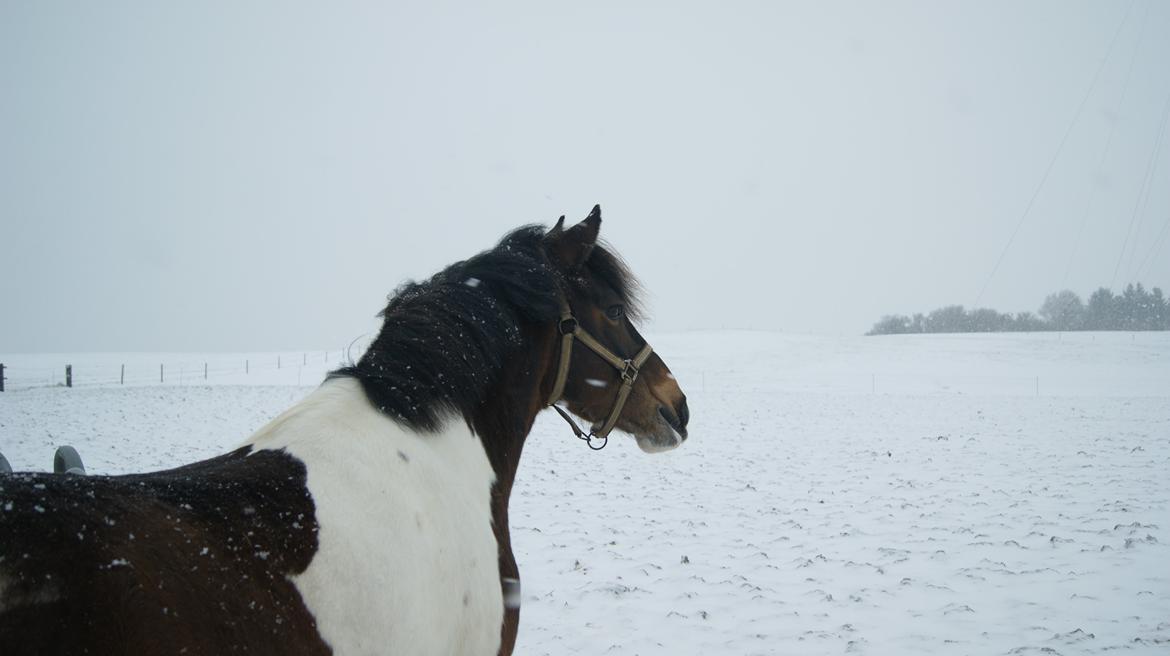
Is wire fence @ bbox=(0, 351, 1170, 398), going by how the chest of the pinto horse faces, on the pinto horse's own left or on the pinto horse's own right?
on the pinto horse's own left

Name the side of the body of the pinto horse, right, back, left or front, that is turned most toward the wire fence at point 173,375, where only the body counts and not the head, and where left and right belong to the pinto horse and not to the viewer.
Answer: left

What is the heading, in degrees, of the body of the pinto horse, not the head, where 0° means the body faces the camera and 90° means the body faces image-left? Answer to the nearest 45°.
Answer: approximately 270°
